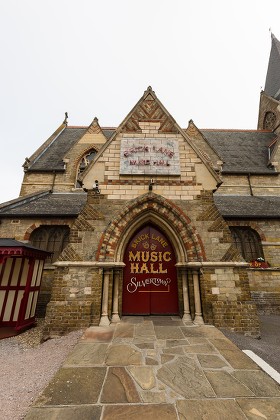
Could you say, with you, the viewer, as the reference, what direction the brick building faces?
facing the viewer
